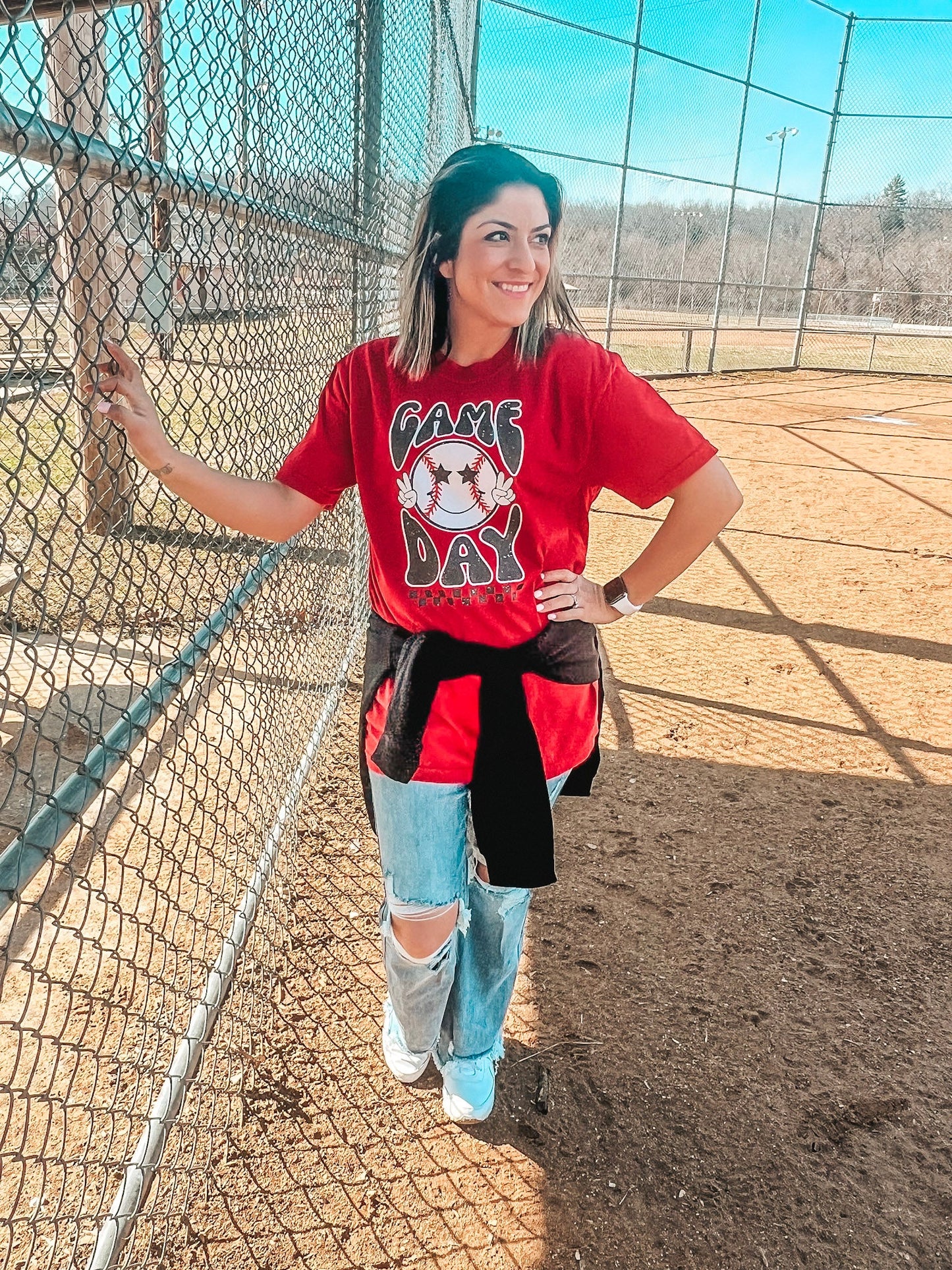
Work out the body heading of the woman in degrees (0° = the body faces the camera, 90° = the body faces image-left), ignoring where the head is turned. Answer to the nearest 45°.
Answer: approximately 0°

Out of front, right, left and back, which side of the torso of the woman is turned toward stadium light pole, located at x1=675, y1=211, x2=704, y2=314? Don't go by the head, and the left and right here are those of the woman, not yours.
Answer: back

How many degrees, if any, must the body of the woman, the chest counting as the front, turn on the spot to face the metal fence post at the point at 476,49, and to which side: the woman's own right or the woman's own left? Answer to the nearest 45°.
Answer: approximately 180°

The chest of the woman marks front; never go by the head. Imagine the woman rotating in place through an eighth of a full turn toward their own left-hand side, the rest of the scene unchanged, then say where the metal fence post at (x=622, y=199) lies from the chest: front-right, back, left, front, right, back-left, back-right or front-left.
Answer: back-left

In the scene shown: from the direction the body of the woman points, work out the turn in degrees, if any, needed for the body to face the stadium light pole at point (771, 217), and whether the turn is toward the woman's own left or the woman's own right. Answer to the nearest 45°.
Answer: approximately 180°

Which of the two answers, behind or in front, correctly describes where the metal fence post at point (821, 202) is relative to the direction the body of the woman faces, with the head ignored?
behind
